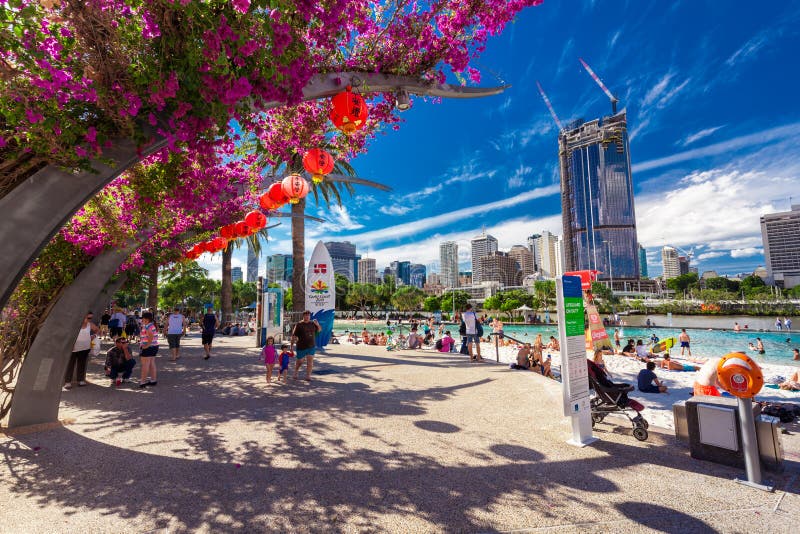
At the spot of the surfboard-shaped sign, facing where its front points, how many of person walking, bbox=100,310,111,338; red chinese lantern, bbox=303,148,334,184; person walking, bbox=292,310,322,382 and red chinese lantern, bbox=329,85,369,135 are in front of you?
3

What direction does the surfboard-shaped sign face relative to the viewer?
toward the camera

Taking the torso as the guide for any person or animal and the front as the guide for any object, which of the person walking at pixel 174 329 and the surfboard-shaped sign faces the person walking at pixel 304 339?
the surfboard-shaped sign

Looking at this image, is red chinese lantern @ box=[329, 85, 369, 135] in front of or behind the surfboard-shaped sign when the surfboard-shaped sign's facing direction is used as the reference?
in front

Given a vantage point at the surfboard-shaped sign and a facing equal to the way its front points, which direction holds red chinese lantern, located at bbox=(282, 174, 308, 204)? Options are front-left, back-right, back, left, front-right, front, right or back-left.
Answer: front

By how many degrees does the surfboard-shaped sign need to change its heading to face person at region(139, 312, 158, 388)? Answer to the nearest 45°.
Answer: approximately 45° to its right

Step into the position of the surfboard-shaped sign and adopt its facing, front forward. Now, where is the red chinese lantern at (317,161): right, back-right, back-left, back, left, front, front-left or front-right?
front

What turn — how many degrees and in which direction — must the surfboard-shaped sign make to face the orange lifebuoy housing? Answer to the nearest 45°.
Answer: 0° — it already faces it

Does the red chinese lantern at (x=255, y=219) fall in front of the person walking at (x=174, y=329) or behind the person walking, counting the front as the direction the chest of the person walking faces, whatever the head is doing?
behind
